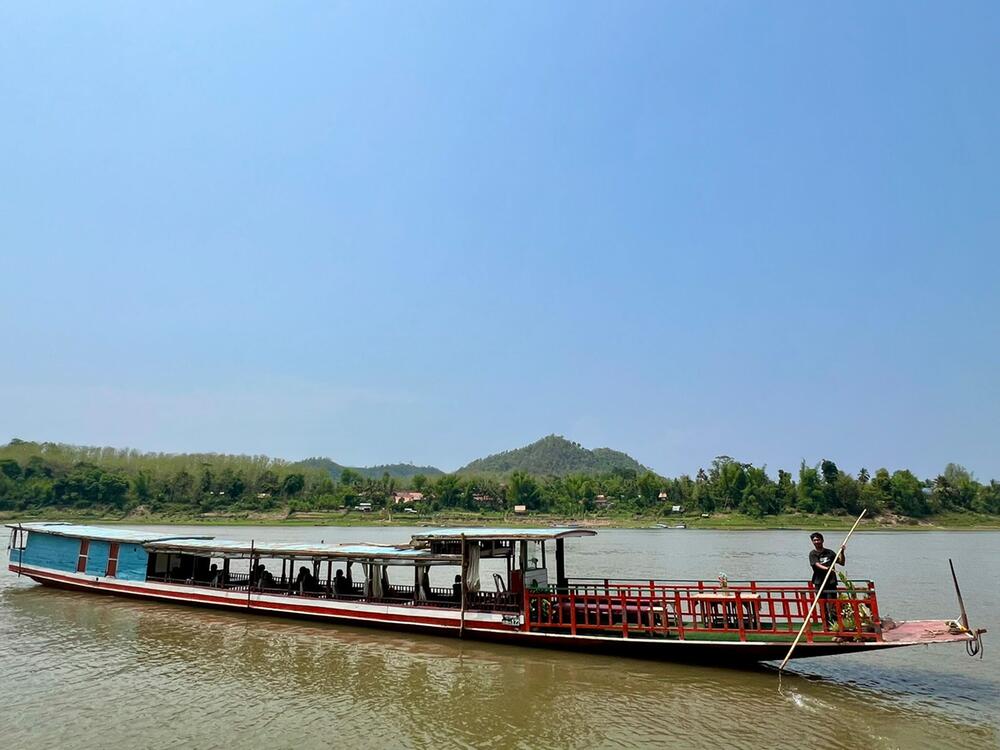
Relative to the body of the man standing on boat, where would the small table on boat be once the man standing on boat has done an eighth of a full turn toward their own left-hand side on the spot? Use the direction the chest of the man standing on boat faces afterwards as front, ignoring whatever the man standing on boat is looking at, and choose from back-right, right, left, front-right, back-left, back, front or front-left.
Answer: back

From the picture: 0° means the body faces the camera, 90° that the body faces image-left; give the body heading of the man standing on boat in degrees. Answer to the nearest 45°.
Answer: approximately 315°
